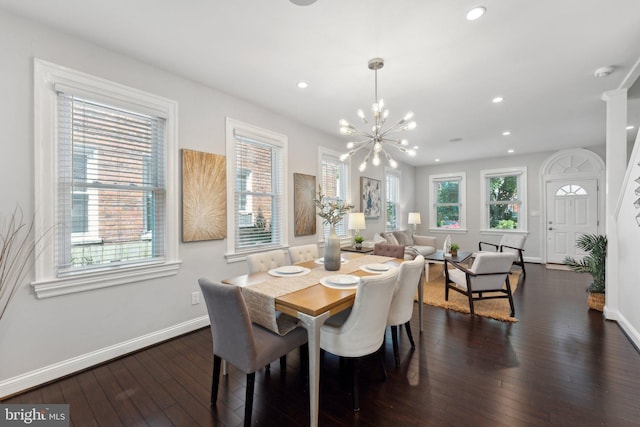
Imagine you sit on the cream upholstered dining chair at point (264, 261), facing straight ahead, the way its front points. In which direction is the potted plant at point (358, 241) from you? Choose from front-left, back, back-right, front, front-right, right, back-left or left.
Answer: left

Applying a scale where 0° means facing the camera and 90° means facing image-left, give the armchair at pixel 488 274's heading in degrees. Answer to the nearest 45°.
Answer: approximately 135°

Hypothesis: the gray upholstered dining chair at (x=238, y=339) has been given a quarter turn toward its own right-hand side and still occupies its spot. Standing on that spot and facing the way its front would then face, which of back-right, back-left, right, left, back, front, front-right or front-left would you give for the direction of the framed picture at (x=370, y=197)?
left

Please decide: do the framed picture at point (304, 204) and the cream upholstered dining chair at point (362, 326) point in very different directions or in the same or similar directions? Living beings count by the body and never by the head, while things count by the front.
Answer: very different directions

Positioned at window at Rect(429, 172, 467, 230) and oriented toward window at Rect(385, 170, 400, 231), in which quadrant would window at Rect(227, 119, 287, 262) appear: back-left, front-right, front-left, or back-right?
front-left

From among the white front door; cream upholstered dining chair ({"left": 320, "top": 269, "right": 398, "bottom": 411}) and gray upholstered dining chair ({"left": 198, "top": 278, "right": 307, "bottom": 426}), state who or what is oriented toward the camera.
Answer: the white front door

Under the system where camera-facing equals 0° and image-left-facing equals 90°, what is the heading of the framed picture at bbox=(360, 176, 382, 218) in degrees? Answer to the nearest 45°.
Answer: approximately 315°

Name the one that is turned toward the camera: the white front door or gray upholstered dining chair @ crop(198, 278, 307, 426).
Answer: the white front door

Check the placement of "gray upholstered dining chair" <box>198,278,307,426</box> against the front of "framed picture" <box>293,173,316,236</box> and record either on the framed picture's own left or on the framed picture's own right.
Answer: on the framed picture's own right

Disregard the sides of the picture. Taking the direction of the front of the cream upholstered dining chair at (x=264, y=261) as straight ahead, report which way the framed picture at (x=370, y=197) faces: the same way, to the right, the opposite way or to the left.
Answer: the same way

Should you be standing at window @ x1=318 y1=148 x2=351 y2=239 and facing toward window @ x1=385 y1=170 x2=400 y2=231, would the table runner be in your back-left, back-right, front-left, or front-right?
back-right

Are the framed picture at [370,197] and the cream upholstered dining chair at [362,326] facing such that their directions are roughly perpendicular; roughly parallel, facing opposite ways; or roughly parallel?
roughly parallel, facing opposite ways

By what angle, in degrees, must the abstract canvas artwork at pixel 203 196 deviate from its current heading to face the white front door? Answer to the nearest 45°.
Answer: approximately 45° to its left

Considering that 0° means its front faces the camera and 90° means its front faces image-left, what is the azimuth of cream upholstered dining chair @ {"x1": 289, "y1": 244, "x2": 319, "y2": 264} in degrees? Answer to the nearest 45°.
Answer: approximately 315°

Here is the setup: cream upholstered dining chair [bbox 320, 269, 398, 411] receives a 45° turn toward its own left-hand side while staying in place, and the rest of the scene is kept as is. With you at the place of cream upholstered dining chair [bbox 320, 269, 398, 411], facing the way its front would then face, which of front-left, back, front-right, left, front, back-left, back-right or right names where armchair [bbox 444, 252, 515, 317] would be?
back-right
